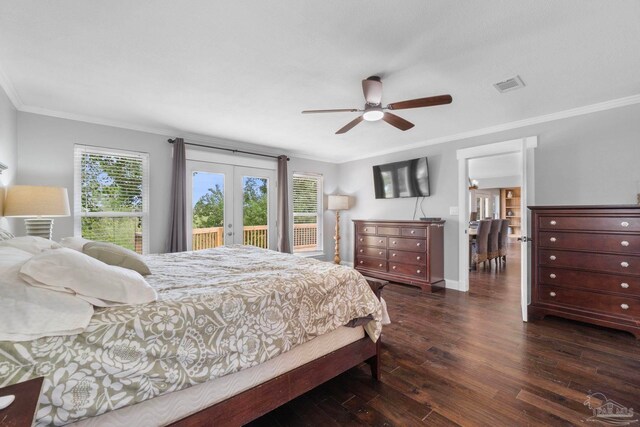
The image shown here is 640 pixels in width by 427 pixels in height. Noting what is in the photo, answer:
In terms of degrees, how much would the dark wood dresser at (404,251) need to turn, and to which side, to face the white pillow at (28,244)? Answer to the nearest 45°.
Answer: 0° — it already faces it

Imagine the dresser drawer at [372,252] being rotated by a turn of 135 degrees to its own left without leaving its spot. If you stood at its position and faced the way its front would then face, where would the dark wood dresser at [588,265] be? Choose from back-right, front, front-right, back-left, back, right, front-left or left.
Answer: front-right

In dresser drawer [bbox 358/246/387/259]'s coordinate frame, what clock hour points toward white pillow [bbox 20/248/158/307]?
The white pillow is roughly at 11 o'clock from the dresser drawer.

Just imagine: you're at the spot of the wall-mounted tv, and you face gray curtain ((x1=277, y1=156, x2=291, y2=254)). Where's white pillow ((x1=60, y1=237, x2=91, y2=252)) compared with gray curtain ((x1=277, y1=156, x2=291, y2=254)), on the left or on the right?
left

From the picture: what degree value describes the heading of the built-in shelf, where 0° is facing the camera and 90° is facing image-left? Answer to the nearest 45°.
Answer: approximately 0°

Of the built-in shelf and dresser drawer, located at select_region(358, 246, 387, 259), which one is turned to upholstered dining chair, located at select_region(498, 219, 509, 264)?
the built-in shelf

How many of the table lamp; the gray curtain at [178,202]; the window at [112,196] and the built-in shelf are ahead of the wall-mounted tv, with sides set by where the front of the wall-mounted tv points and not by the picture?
3

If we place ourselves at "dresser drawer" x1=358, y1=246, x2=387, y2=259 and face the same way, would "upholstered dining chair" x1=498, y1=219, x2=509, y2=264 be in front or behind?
behind

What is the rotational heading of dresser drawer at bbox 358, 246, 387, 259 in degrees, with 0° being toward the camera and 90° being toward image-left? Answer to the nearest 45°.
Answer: approximately 45°

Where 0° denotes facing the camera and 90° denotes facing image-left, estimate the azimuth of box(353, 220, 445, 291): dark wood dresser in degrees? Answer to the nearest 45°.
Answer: approximately 45°
